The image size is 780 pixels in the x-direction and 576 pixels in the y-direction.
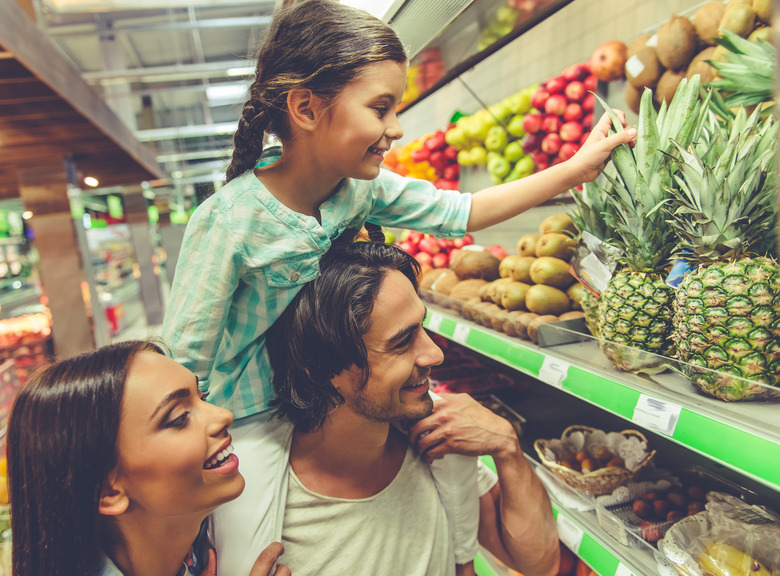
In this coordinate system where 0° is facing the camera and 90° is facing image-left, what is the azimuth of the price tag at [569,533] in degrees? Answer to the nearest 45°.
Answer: approximately 45°

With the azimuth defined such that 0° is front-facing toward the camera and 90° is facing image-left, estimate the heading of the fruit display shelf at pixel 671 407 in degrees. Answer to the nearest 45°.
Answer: approximately 45°

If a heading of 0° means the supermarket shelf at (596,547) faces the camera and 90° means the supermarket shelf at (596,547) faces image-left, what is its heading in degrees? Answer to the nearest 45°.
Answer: approximately 45°

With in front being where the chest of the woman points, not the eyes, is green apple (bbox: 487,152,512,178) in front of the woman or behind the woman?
in front

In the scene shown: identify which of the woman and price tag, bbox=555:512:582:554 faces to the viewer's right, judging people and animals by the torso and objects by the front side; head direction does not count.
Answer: the woman

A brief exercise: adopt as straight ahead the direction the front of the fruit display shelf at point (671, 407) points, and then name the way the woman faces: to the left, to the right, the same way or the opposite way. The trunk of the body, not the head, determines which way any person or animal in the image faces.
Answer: the opposite way

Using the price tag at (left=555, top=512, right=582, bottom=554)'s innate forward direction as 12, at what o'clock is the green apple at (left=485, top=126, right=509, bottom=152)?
The green apple is roughly at 4 o'clock from the price tag.

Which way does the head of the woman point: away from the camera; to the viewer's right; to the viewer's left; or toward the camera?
to the viewer's right

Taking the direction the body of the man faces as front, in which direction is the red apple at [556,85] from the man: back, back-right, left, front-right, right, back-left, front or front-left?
left

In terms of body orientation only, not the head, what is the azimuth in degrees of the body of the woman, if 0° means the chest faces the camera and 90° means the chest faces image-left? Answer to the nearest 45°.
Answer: approximately 270°

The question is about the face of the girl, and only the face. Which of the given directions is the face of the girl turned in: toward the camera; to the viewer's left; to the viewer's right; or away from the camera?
to the viewer's right

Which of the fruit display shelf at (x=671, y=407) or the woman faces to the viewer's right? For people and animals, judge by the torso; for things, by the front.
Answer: the woman

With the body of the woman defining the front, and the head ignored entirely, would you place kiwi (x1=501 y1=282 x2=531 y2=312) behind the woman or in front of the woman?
in front
